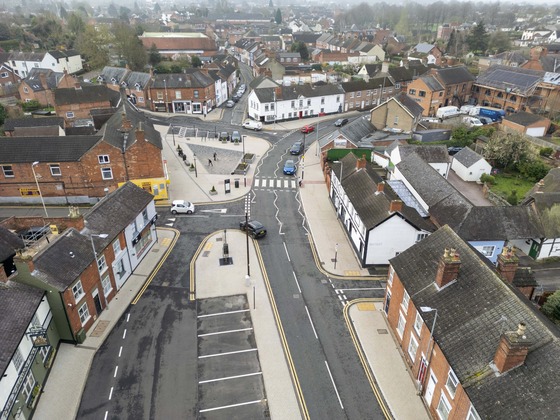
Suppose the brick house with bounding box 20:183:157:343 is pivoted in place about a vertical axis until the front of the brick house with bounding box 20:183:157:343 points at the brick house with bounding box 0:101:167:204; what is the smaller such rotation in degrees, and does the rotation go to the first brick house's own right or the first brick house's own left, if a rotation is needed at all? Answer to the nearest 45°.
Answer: approximately 135° to the first brick house's own left

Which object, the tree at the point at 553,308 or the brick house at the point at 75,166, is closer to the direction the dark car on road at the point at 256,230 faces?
the brick house

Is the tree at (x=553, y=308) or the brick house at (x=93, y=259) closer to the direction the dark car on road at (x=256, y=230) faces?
the brick house

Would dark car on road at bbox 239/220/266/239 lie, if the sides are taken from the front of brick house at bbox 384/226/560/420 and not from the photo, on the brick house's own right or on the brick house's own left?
on the brick house's own right

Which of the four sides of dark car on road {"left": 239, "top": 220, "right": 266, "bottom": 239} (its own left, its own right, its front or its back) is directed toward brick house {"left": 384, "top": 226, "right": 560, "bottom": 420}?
back

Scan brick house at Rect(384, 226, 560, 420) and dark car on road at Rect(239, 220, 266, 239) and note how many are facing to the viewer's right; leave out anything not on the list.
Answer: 0

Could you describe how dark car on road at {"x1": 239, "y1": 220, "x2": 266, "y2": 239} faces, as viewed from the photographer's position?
facing away from the viewer and to the left of the viewer

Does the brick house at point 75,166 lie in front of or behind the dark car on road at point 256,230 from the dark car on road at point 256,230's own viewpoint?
in front

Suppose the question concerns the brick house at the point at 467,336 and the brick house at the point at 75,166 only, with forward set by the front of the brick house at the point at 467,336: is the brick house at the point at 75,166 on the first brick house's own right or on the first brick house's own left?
on the first brick house's own right

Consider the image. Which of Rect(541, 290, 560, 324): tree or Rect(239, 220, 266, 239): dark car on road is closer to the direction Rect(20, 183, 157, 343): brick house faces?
the tree

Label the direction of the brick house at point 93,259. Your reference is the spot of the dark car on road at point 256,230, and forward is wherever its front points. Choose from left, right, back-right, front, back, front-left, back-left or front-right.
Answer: left

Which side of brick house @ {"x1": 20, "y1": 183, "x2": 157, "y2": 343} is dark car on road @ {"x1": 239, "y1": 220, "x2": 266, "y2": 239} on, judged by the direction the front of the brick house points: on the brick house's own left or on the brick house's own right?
on the brick house's own left

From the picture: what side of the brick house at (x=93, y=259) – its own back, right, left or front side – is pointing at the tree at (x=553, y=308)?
front
